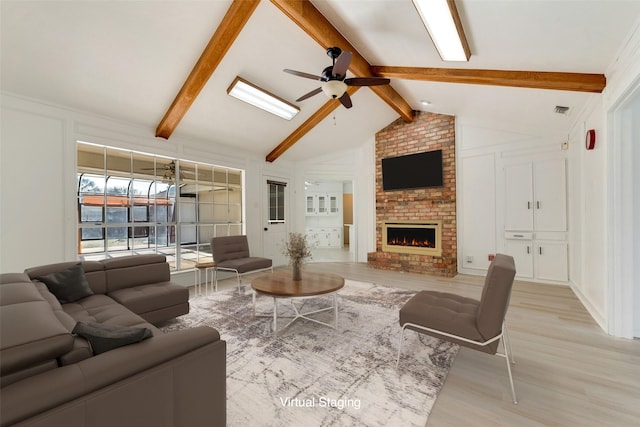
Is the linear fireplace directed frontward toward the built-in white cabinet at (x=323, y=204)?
no

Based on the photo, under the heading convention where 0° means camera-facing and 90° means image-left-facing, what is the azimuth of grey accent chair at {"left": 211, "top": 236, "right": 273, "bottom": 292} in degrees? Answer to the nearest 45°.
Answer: approximately 315°

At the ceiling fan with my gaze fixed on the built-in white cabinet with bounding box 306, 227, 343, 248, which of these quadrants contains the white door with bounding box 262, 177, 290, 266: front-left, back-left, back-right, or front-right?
front-left

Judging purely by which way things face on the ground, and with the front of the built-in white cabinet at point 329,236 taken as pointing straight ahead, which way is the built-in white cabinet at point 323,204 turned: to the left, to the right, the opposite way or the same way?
the same way

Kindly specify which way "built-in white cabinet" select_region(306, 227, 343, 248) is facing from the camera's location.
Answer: facing the viewer

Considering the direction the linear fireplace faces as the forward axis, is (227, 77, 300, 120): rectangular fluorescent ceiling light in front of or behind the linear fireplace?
in front

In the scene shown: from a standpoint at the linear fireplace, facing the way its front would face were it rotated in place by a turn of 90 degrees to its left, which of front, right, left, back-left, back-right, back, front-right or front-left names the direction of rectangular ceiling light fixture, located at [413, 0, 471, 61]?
front-right

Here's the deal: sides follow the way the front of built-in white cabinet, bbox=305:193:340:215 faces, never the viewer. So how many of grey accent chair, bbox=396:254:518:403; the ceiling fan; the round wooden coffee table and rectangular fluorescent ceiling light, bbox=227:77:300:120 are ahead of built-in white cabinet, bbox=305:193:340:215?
4

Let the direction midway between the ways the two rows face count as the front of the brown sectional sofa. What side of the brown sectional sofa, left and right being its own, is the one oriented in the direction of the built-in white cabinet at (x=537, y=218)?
front

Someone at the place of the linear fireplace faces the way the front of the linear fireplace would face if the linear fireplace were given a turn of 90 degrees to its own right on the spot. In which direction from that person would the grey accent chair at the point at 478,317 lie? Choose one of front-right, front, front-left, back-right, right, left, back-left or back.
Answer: back-left

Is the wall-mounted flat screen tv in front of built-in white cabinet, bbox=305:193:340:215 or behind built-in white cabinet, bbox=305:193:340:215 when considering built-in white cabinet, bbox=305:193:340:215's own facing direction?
in front

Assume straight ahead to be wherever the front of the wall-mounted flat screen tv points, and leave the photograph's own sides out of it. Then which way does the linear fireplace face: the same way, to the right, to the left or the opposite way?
the same way

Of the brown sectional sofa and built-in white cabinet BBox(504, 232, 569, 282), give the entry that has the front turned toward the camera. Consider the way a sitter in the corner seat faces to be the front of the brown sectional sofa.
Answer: the built-in white cabinet

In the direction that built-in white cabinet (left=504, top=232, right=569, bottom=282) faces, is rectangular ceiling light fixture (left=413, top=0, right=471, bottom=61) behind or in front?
in front

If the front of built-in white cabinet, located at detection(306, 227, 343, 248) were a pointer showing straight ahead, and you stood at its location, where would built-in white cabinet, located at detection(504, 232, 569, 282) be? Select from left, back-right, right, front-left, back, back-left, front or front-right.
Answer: front-left

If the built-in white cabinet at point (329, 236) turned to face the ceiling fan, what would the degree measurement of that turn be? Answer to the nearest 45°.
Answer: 0° — it already faces it
